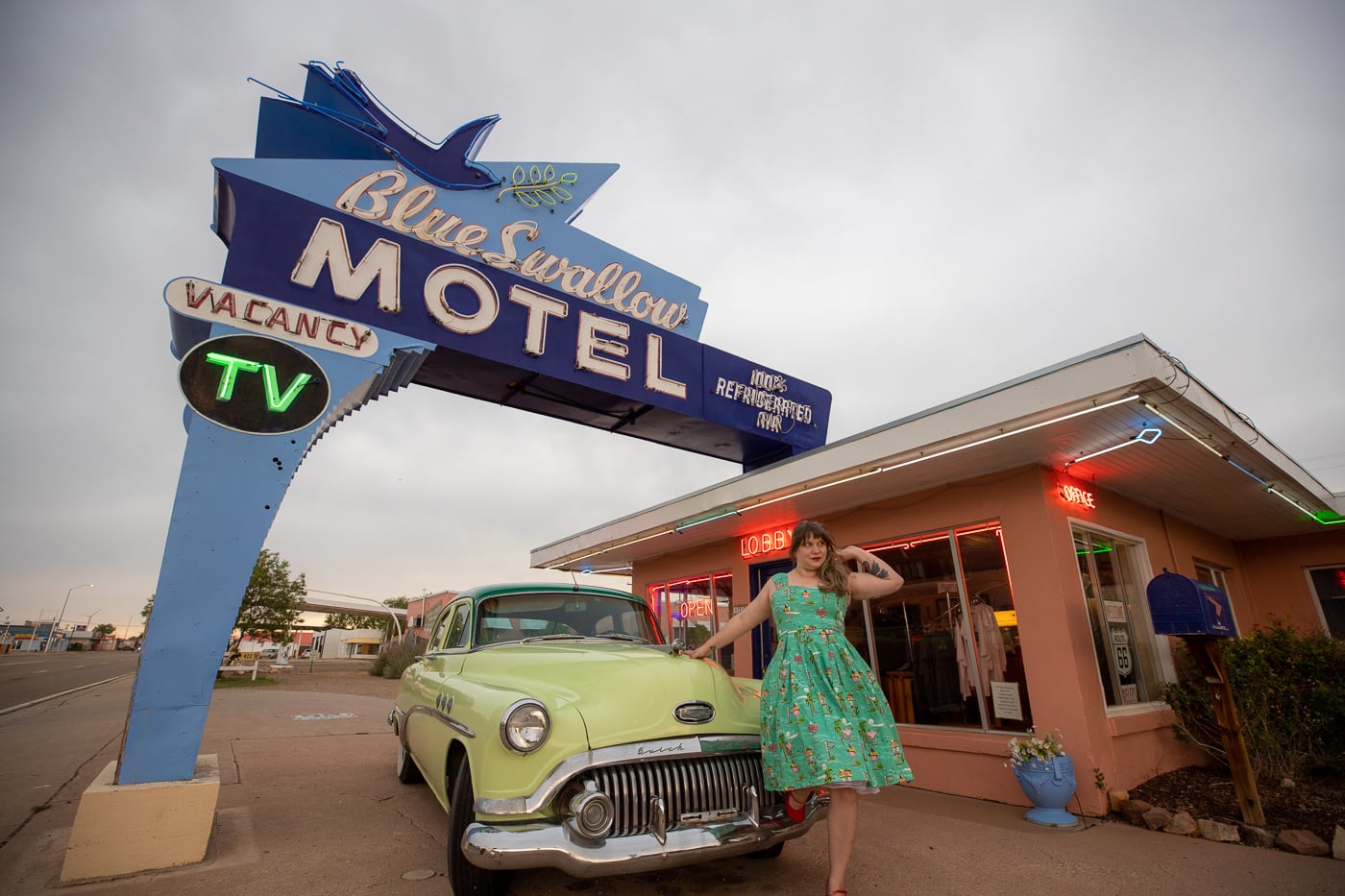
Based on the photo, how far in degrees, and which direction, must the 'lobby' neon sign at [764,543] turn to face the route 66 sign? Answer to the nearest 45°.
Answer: approximately 90° to its left

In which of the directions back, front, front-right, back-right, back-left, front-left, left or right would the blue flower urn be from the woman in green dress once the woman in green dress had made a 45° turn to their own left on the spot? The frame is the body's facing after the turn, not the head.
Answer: left

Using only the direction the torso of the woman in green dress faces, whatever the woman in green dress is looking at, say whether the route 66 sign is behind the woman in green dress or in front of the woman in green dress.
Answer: behind

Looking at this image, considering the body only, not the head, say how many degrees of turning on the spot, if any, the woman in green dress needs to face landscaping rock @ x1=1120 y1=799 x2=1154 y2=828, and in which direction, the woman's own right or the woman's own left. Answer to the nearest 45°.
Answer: approximately 135° to the woman's own left

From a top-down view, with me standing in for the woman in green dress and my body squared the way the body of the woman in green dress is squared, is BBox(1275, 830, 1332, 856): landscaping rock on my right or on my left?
on my left

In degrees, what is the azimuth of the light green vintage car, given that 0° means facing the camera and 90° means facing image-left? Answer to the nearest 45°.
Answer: approximately 315°

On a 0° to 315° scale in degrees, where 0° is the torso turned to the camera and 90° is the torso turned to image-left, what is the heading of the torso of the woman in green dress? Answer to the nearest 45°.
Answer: approximately 0°

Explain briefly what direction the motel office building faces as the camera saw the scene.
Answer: facing the viewer and to the left of the viewer

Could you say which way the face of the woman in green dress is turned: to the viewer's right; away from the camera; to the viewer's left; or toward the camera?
toward the camera

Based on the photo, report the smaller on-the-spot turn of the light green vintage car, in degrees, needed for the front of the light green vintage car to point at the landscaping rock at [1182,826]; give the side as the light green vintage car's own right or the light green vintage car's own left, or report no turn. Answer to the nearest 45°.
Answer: approximately 45° to the light green vintage car's own left

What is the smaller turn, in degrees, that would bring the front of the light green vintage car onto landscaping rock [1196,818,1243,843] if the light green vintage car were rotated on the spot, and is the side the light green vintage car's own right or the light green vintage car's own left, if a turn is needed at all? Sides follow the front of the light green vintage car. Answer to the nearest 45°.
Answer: approximately 45° to the light green vintage car's own left

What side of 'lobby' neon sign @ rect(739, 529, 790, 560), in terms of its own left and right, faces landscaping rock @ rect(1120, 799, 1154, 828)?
left

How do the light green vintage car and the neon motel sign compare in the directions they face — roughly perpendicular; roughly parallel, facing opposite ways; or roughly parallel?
roughly parallel
